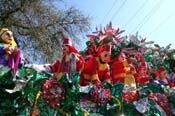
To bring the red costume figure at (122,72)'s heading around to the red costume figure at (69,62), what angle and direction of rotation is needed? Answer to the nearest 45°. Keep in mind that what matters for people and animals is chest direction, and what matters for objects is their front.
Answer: approximately 90° to its right

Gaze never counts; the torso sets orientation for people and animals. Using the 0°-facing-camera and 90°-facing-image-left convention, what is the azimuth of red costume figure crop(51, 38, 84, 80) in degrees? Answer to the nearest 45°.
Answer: approximately 45°

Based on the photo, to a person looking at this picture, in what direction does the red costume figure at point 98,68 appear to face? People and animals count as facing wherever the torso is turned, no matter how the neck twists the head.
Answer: facing the viewer and to the right of the viewer

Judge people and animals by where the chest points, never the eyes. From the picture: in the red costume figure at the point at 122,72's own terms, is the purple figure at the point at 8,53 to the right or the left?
on its right

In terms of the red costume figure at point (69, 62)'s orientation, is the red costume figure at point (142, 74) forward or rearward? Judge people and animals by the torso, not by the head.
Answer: rearward

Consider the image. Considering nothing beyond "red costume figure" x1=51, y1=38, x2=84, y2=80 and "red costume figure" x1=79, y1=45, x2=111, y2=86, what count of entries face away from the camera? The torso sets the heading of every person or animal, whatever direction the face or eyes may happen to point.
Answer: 0

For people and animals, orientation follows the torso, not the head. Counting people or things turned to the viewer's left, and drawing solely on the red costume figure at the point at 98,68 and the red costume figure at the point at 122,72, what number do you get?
0
